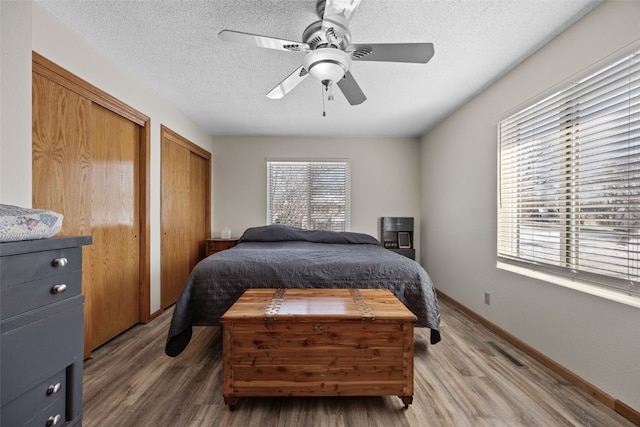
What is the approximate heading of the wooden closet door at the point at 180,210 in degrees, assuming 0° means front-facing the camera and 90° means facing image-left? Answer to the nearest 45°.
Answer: approximately 315°

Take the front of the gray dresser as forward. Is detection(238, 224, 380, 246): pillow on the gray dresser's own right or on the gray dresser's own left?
on the gray dresser's own left

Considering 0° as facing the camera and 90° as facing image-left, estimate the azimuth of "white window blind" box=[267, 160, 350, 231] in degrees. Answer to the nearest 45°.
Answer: approximately 0°

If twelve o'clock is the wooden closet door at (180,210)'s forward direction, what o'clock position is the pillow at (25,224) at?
The pillow is roughly at 2 o'clock from the wooden closet door.

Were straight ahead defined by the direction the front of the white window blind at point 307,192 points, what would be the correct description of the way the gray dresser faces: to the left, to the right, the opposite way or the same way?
to the left

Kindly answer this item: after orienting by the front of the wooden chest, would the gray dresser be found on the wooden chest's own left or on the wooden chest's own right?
on the wooden chest's own right
